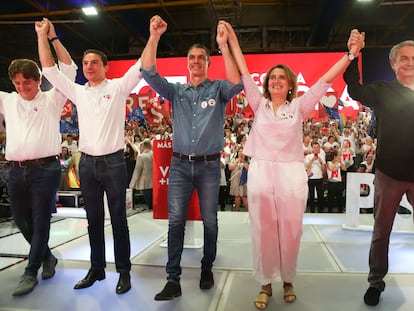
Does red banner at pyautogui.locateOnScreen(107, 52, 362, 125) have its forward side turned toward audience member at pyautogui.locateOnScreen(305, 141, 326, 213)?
yes

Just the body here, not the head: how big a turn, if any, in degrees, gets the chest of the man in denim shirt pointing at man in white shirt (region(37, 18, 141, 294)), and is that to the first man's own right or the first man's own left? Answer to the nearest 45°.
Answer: approximately 90° to the first man's own right

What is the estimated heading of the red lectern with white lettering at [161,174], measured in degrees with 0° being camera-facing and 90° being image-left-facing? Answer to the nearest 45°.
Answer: approximately 0°

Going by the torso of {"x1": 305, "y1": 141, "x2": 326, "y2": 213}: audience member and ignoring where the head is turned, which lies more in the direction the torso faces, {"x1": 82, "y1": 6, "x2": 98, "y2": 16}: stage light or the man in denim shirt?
the man in denim shirt

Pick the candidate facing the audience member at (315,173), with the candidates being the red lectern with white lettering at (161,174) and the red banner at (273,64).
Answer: the red banner at (273,64)

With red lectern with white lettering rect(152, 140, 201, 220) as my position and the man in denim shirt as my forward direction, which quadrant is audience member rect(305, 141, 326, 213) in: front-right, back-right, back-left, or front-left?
back-left
